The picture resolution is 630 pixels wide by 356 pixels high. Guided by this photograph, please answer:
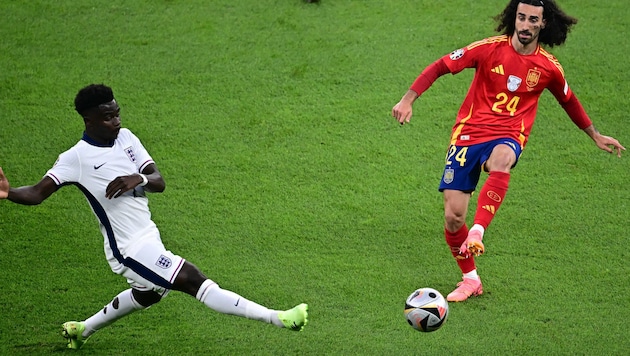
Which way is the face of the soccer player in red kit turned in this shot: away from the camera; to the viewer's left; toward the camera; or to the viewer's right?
toward the camera

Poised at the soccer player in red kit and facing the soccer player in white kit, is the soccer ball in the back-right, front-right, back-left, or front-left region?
front-left

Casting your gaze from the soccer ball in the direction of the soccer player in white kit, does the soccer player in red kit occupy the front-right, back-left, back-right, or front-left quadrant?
back-right

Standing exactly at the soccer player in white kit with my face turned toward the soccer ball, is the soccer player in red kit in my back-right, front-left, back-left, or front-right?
front-left

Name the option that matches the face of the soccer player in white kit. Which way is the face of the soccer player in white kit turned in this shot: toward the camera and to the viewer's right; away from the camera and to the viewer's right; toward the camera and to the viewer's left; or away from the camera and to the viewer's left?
toward the camera and to the viewer's right

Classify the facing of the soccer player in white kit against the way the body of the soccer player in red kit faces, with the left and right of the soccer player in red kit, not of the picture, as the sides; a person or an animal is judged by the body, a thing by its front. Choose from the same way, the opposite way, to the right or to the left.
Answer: to the left

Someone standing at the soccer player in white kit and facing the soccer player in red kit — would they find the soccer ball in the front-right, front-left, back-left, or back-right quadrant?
front-right

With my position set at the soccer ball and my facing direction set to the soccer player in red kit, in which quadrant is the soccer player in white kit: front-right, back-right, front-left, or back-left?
back-left

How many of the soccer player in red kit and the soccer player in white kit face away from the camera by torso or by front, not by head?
0

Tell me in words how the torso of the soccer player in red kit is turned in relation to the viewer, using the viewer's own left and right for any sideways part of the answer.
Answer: facing the viewer

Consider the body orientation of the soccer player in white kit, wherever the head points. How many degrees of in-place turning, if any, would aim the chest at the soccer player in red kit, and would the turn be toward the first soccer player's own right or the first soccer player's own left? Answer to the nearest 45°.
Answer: approximately 45° to the first soccer player's own left

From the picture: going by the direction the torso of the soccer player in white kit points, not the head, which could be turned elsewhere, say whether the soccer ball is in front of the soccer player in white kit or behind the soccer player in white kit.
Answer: in front

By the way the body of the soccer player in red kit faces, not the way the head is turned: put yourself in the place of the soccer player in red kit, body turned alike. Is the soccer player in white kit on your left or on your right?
on your right

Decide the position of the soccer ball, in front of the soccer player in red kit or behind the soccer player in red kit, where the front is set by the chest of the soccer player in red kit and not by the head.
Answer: in front

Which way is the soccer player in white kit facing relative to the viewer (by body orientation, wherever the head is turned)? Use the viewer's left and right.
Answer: facing the viewer and to the right of the viewer
